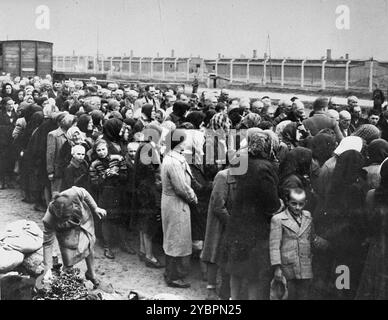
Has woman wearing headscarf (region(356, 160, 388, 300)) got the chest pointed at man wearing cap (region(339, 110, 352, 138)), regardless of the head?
yes

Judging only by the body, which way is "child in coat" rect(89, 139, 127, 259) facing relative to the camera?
toward the camera

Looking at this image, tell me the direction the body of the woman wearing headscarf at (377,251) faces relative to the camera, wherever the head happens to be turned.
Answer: away from the camera

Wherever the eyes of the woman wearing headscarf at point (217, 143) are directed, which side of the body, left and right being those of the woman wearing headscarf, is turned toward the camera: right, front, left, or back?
back

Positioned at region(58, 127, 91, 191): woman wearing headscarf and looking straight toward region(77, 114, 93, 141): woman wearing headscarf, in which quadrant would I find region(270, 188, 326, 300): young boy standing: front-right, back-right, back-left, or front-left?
back-right

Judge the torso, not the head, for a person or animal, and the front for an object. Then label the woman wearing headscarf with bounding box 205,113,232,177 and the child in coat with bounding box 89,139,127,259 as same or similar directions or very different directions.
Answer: very different directions

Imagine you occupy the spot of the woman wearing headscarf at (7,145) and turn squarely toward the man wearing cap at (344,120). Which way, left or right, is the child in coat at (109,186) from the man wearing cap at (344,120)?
right

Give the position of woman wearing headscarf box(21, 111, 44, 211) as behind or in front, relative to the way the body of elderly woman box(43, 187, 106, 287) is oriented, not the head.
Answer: behind
